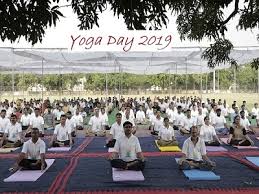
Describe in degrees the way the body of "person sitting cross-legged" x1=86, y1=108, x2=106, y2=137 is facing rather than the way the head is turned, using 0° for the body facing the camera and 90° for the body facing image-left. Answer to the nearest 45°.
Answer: approximately 0°

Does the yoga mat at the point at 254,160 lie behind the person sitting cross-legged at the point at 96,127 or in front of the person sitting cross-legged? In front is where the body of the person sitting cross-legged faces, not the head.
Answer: in front

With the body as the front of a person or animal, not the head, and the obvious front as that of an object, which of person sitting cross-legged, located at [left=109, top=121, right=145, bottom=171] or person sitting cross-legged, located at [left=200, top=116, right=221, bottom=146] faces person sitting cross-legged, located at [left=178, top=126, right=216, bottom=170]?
person sitting cross-legged, located at [left=200, top=116, right=221, bottom=146]

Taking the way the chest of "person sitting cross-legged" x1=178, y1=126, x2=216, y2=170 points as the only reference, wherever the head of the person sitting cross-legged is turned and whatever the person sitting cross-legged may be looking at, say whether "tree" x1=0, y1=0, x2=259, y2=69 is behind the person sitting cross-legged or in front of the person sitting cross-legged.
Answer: in front

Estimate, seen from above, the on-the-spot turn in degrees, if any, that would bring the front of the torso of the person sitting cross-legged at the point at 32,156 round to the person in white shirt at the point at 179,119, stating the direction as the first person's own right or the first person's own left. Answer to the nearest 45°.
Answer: approximately 135° to the first person's own left

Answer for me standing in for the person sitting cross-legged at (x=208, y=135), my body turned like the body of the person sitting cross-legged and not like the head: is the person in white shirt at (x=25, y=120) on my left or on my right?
on my right

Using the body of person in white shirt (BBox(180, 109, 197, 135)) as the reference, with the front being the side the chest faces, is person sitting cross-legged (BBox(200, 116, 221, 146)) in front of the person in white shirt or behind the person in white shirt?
in front

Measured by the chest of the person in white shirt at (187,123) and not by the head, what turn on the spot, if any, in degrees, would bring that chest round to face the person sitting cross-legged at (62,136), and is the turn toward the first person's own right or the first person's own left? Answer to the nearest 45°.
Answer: approximately 45° to the first person's own right

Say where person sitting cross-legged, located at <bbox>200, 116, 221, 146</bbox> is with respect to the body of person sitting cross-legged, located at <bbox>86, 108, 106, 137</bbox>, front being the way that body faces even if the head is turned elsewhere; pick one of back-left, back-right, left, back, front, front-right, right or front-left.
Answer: front-left

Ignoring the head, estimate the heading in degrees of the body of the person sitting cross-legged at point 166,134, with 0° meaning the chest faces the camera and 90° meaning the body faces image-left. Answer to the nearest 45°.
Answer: approximately 0°

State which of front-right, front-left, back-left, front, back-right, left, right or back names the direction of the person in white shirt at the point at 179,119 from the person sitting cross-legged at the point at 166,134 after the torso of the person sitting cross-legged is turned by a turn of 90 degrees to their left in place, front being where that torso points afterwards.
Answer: left
